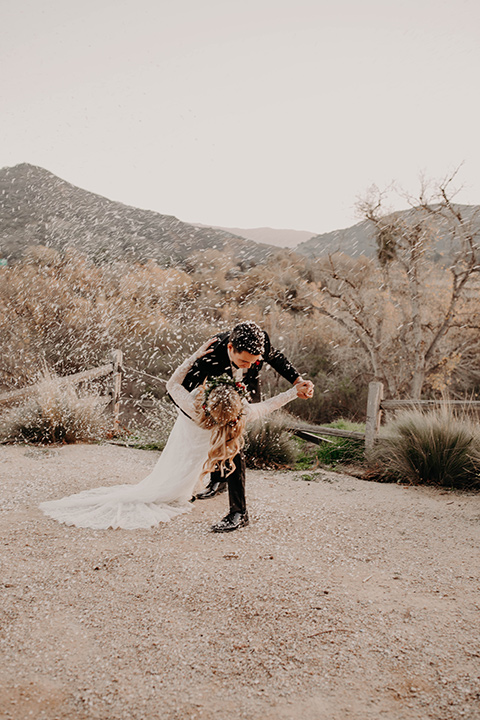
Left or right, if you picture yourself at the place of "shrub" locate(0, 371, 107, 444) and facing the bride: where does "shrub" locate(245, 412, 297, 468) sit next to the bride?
left

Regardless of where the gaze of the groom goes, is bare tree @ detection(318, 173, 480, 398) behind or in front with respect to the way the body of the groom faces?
behind

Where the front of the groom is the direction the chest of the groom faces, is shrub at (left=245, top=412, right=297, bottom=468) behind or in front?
behind

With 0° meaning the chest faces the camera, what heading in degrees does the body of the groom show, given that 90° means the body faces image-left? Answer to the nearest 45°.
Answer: approximately 0°

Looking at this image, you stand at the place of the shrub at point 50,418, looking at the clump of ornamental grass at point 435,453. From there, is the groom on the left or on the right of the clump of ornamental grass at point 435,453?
right

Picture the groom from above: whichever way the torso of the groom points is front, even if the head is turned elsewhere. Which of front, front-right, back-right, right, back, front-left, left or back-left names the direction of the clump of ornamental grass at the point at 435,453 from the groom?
back-left
